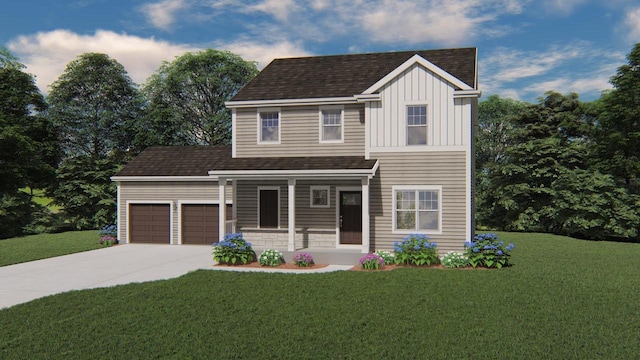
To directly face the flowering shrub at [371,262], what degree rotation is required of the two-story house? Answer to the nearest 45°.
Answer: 0° — it already faces it

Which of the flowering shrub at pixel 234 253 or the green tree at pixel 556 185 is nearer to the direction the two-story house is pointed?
the flowering shrub

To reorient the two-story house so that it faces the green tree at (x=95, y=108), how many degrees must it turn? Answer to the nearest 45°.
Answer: approximately 135° to its right

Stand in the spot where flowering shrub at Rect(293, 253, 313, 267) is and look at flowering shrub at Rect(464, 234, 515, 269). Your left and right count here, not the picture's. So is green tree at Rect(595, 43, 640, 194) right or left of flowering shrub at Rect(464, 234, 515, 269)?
left

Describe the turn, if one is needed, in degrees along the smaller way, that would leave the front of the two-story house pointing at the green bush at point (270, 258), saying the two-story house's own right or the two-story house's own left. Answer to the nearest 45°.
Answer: approximately 45° to the two-story house's own right

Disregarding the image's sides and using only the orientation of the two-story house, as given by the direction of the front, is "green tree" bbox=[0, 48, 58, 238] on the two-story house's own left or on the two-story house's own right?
on the two-story house's own right

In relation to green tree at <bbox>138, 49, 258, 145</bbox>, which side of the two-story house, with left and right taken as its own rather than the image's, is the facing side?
back

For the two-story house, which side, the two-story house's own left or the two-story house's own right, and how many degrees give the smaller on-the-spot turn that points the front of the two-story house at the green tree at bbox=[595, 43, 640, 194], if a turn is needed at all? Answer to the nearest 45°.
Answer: approximately 135° to the two-story house's own left

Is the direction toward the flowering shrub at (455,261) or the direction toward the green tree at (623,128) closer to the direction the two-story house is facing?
the flowering shrub

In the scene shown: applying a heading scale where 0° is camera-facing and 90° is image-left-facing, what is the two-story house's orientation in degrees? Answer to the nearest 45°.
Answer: approximately 0°

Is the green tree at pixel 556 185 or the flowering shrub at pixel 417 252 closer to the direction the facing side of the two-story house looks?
the flowering shrub
